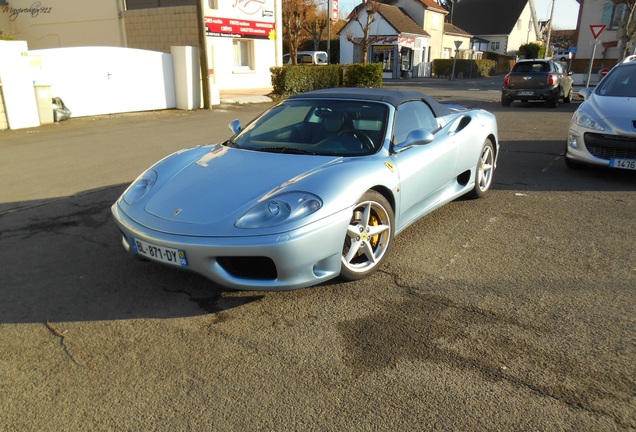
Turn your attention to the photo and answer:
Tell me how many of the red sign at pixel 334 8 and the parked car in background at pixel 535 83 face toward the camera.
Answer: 1

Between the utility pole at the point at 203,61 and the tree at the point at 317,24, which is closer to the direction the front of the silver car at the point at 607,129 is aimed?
the utility pole

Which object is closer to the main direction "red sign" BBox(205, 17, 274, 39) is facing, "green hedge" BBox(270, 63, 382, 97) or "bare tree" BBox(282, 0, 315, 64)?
the green hedge

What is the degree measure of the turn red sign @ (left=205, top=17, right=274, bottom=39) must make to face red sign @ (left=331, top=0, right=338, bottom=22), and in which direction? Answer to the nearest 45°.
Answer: approximately 135° to its left

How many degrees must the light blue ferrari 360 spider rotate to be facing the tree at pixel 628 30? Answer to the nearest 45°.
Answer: approximately 180°

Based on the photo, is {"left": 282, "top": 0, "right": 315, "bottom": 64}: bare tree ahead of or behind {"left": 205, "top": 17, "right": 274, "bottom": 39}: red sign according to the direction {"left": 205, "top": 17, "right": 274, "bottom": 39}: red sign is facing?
behind

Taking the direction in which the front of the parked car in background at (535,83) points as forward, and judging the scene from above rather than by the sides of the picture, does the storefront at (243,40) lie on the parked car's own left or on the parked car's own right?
on the parked car's own left

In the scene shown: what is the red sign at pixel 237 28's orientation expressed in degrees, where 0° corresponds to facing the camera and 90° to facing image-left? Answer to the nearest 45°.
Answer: approximately 0°

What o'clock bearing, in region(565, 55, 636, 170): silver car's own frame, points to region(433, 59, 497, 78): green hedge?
The green hedge is roughly at 4 o'clock from the silver car.

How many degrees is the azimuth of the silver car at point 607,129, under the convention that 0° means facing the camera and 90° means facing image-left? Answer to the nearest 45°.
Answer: approximately 45°

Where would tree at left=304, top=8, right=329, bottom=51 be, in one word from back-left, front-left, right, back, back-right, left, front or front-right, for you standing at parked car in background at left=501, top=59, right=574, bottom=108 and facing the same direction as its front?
left

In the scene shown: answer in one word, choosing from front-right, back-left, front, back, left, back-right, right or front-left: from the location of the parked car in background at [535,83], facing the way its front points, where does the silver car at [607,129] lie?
back-right

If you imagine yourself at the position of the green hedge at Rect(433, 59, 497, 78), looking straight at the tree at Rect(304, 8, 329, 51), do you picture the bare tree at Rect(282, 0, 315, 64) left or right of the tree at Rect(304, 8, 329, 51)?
left

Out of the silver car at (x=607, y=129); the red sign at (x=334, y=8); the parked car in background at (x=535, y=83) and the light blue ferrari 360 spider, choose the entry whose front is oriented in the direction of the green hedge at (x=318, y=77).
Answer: the red sign

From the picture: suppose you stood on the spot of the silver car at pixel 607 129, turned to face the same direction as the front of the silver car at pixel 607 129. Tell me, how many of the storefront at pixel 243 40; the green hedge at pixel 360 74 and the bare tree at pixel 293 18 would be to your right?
3

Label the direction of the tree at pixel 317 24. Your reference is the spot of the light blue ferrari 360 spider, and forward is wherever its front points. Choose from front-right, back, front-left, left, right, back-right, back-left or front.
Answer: back-right

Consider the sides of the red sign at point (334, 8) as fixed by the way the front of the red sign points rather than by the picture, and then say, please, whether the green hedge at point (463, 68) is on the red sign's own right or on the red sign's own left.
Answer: on the red sign's own left
